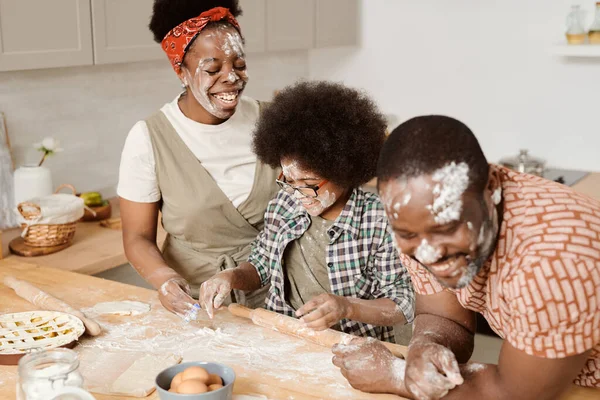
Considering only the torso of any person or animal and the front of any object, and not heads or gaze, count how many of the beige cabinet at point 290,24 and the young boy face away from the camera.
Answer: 0

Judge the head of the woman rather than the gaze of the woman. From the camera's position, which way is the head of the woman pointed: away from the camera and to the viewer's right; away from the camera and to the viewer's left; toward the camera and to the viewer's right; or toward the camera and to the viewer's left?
toward the camera and to the viewer's right

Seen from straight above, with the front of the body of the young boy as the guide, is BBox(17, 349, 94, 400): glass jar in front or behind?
in front

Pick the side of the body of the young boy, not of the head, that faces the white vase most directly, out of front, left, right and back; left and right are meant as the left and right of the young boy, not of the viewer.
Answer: right

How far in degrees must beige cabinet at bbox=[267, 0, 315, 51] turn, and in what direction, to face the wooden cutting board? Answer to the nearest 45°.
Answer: approximately 45° to its right

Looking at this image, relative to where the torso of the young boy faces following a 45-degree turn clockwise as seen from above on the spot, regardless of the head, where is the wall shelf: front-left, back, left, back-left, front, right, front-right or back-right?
back-right

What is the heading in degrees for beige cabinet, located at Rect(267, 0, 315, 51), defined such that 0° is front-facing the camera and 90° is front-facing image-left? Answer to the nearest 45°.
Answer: approximately 0°

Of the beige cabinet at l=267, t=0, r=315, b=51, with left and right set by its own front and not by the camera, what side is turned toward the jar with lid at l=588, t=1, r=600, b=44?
left

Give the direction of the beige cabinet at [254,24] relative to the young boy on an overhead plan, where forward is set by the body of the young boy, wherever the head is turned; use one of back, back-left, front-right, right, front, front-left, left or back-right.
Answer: back-right

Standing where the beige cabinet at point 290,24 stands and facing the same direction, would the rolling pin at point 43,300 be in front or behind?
in front

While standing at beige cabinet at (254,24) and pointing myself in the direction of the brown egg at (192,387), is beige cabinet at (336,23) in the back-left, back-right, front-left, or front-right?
back-left

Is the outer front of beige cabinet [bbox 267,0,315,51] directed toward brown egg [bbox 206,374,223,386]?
yes
